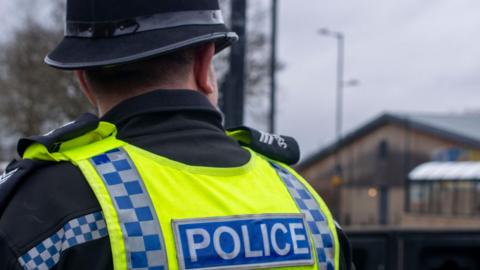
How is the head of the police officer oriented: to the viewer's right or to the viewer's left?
to the viewer's right

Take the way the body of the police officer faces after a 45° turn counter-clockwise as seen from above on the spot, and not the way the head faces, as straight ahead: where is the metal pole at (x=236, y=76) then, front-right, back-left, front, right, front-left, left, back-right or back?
right

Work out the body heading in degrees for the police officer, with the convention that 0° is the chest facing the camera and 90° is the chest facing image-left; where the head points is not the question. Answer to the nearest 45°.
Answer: approximately 135°

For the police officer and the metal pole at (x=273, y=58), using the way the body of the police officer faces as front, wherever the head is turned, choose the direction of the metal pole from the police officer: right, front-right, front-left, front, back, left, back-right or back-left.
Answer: front-right
